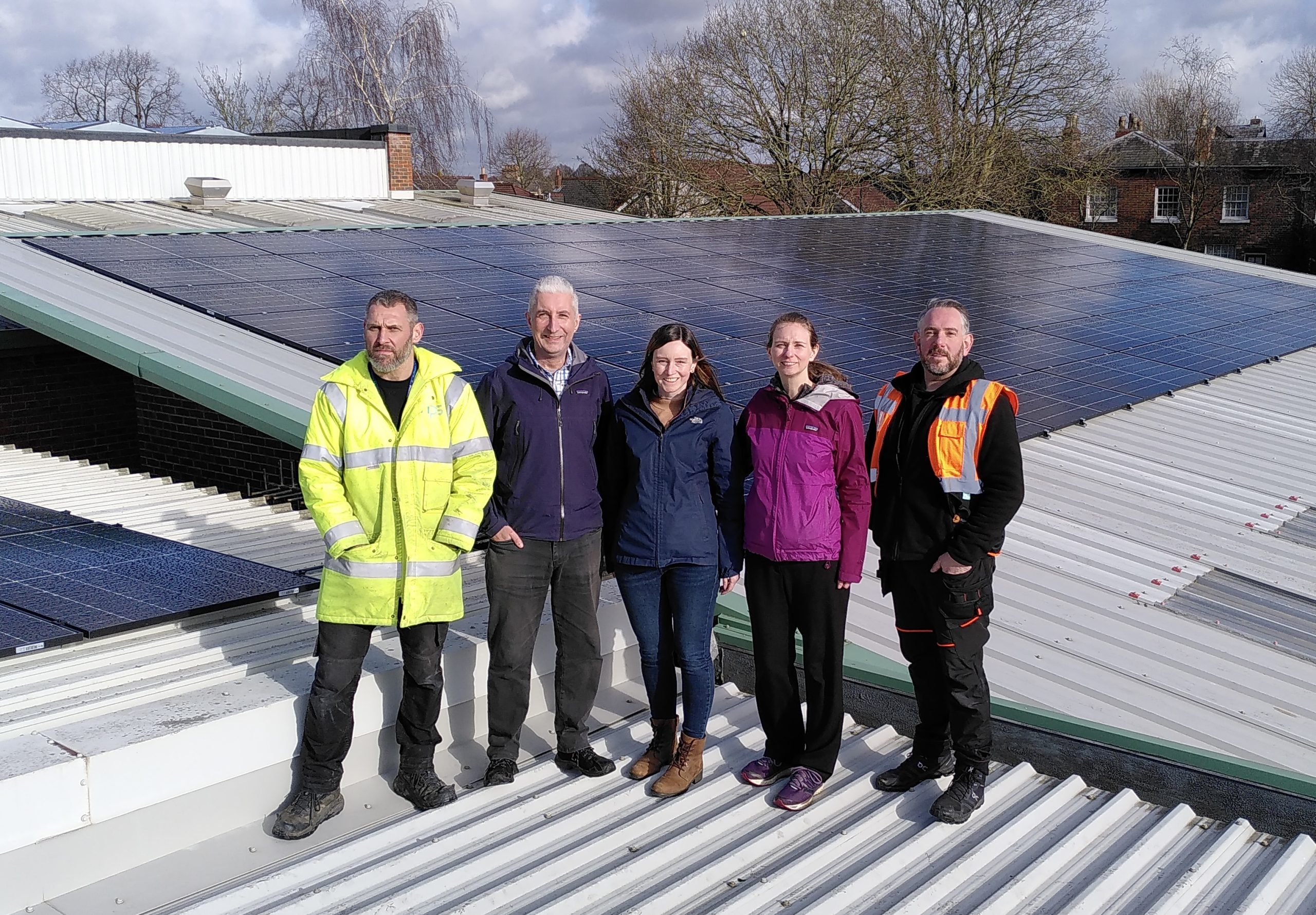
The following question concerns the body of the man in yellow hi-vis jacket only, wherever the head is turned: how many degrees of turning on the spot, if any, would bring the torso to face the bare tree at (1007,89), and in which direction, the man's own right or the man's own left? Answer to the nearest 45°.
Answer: approximately 135° to the man's own left

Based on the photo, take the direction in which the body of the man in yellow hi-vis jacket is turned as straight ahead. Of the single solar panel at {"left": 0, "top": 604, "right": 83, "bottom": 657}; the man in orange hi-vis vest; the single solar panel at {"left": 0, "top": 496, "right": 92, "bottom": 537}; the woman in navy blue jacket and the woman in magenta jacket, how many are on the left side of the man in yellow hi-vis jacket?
3

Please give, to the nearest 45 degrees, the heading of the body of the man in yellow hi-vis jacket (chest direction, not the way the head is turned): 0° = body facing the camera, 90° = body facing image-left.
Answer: approximately 0°

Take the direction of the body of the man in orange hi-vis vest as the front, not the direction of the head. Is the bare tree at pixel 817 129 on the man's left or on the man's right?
on the man's right

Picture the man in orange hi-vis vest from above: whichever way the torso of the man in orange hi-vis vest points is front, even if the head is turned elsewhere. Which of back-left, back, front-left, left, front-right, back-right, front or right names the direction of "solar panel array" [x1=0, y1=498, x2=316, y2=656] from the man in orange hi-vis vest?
front-right

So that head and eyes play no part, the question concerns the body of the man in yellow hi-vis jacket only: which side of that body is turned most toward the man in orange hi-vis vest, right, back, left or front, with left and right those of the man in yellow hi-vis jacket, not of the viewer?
left

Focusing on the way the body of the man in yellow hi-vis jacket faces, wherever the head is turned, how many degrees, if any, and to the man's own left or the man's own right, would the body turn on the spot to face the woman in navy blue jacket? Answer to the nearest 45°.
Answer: approximately 90° to the man's own left

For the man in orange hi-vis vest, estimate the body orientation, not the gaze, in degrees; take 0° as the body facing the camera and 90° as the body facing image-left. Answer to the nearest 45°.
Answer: approximately 45°

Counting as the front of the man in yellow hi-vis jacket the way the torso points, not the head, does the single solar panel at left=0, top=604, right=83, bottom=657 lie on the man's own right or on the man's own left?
on the man's own right

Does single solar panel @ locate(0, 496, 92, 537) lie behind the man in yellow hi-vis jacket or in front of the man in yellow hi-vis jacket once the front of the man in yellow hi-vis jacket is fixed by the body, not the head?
behind

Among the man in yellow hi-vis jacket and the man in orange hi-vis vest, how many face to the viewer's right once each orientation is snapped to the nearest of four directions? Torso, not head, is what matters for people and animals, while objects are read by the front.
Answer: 0

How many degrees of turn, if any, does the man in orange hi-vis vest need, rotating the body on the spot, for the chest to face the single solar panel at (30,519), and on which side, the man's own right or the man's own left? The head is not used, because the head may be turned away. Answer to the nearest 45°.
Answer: approximately 45° to the man's own right
